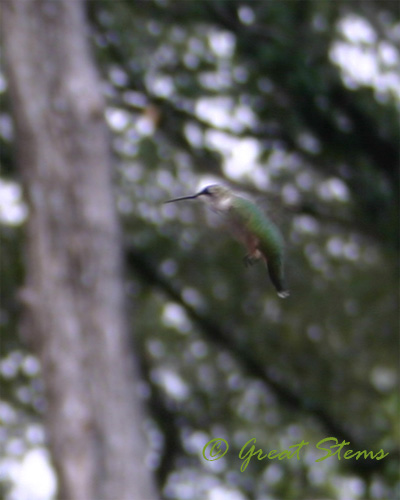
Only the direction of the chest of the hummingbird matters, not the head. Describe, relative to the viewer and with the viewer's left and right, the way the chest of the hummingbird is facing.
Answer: facing to the left of the viewer

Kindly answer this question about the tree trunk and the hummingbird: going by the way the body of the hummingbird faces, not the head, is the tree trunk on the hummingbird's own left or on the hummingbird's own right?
on the hummingbird's own right
